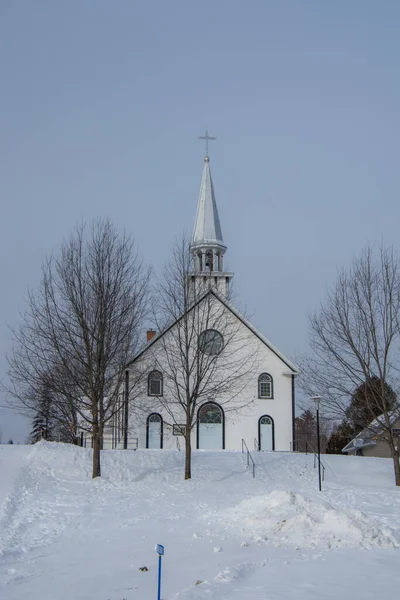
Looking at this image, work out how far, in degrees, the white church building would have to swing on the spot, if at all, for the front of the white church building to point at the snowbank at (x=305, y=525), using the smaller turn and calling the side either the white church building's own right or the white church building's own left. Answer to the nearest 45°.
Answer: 0° — it already faces it

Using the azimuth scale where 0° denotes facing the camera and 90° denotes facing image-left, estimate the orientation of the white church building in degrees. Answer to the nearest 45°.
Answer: approximately 0°
